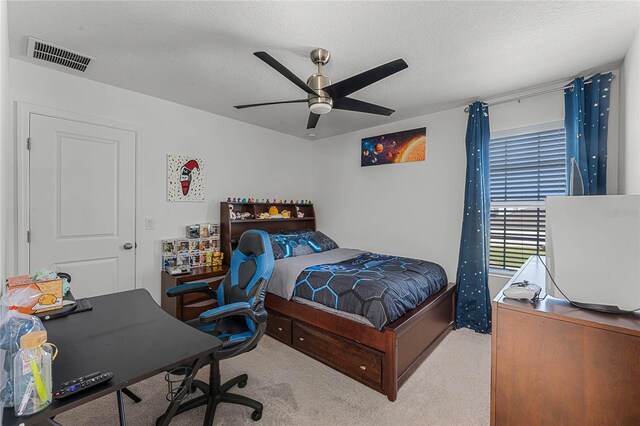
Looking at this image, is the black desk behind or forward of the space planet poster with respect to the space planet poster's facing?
forward

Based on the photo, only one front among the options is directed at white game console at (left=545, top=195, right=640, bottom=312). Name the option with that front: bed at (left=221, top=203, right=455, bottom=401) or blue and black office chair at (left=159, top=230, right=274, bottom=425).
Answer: the bed

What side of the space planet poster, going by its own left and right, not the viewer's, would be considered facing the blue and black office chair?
front

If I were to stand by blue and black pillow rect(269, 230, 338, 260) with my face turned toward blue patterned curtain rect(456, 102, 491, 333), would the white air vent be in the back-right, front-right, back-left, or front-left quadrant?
back-right

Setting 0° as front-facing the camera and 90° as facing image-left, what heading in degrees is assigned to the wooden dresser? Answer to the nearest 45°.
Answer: approximately 135°

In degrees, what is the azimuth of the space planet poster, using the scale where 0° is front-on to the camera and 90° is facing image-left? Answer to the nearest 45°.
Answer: approximately 45°

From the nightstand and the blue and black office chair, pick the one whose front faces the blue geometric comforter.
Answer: the nightstand

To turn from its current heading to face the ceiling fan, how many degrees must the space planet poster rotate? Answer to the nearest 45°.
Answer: approximately 45° to its left

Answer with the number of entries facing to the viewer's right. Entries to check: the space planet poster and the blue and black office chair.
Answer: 0

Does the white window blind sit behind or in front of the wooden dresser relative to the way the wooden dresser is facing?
in front
